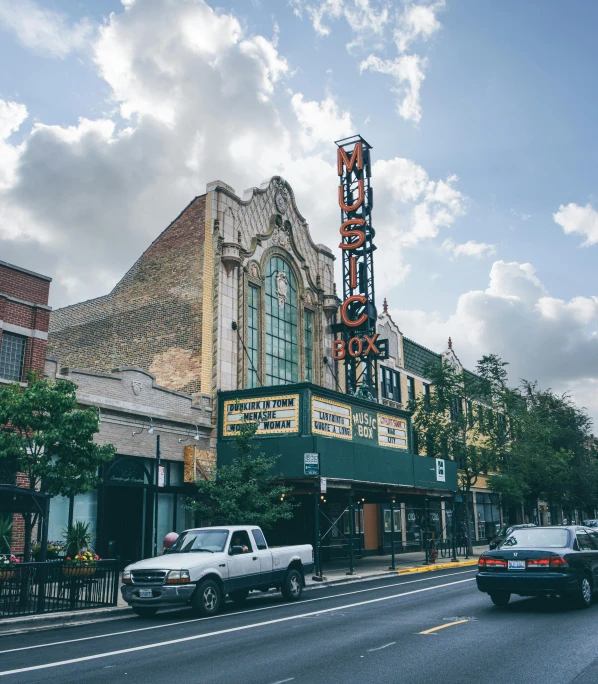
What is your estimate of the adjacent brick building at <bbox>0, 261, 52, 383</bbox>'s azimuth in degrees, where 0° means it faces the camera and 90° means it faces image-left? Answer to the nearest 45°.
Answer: approximately 315°

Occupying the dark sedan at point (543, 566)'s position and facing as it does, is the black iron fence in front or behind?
behind

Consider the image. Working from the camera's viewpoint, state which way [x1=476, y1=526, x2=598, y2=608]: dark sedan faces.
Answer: facing away from the viewer and to the right of the viewer

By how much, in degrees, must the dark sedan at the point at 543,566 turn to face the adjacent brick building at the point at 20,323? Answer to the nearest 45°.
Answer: approximately 135° to its left

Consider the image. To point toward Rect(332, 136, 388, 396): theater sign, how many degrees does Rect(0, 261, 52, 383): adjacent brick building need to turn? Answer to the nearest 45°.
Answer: approximately 90° to its left

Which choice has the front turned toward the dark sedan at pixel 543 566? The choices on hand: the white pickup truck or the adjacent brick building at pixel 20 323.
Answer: the adjacent brick building

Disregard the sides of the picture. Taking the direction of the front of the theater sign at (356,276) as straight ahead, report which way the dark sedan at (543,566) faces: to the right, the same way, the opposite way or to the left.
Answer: the opposite way

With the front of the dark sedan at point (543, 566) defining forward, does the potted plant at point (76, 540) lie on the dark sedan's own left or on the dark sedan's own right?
on the dark sedan's own left

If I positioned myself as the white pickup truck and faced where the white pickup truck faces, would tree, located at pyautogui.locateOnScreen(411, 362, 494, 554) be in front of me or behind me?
behind
